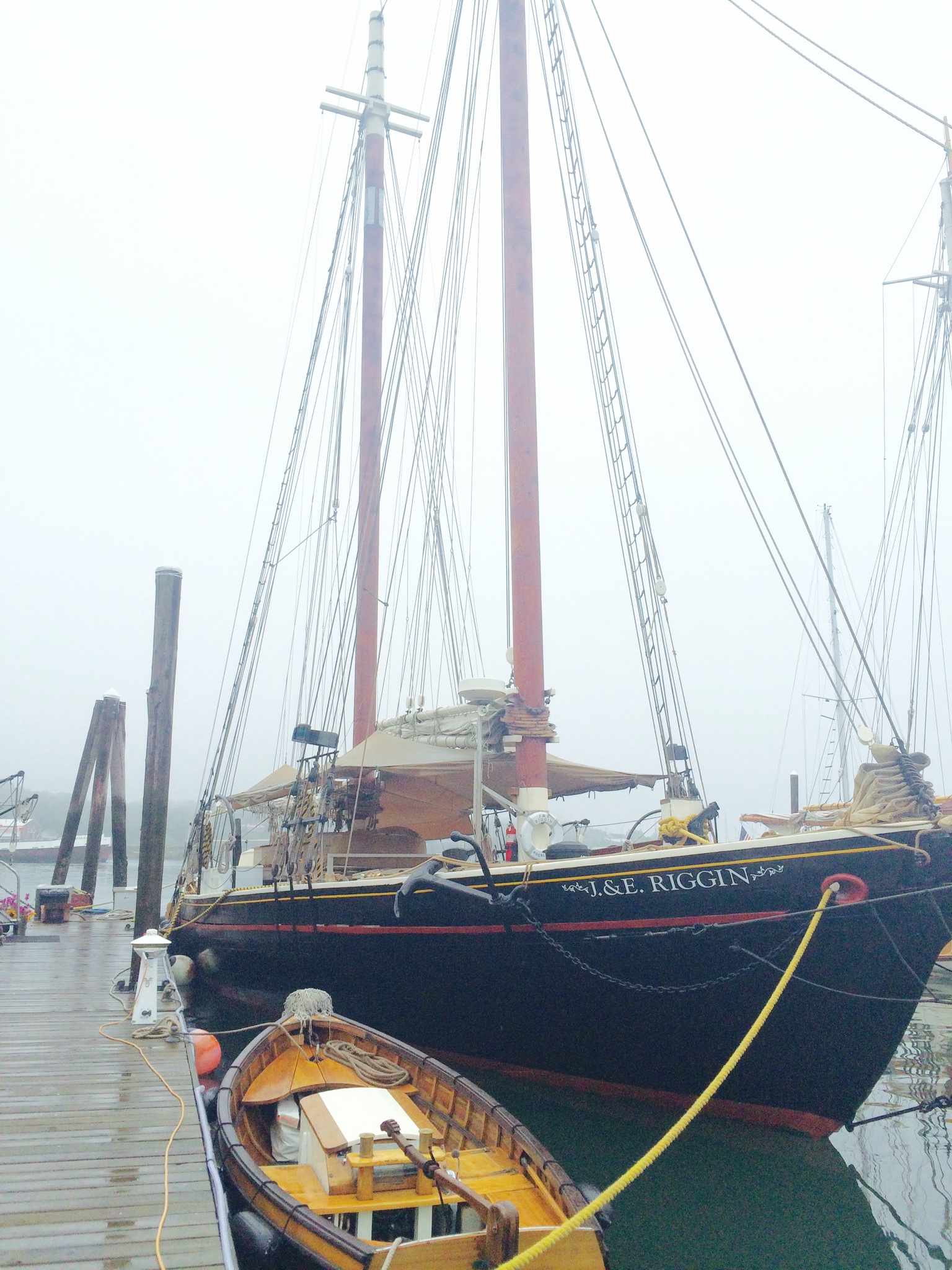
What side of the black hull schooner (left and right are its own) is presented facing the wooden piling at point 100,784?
back

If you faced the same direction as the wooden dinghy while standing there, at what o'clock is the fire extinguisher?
The fire extinguisher is roughly at 2 o'clock from the wooden dinghy.

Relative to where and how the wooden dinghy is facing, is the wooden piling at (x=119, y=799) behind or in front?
in front

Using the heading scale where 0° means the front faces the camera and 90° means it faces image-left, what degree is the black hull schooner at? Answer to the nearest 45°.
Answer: approximately 315°

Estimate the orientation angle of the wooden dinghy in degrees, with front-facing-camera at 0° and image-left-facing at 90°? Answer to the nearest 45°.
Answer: approximately 135°

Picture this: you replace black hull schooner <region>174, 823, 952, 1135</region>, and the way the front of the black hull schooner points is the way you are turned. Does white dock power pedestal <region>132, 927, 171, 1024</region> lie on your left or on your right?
on your right

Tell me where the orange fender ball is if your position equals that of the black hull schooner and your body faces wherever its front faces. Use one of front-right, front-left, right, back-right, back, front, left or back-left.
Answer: back-right

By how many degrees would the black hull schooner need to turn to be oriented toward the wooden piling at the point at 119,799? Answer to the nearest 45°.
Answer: approximately 180°

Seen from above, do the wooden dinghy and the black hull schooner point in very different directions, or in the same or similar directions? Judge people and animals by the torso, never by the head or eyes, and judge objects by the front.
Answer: very different directions
